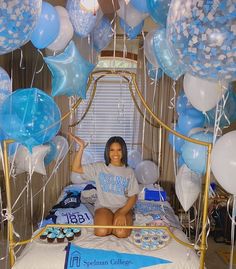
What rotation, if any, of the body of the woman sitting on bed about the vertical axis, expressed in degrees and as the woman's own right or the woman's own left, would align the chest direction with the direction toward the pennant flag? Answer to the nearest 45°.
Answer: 0° — they already face it

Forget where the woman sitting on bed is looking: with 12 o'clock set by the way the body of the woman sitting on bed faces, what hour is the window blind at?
The window blind is roughly at 6 o'clock from the woman sitting on bed.

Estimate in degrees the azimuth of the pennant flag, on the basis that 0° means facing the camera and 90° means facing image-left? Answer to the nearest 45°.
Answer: approximately 0°

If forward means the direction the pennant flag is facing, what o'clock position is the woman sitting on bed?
The woman sitting on bed is roughly at 6 o'clock from the pennant flag.

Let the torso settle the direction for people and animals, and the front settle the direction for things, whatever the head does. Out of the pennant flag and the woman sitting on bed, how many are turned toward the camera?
2

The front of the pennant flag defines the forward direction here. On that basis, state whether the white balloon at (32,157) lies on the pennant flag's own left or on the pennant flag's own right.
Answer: on the pennant flag's own right
